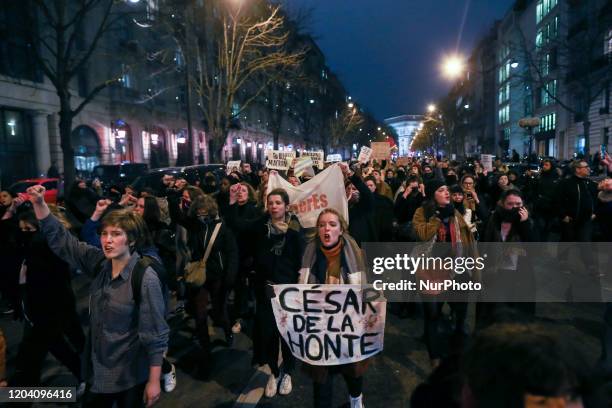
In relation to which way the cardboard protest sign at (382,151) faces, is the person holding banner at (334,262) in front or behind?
in front

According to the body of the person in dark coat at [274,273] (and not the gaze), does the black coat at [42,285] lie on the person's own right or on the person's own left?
on the person's own right

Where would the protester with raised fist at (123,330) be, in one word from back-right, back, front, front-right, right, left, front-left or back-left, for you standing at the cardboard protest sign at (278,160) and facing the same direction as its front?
front

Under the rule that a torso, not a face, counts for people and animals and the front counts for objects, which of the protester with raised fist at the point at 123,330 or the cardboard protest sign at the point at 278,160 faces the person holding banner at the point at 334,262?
the cardboard protest sign

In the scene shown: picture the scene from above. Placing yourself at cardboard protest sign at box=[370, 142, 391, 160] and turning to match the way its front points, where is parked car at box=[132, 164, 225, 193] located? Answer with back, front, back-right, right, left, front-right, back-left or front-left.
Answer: right

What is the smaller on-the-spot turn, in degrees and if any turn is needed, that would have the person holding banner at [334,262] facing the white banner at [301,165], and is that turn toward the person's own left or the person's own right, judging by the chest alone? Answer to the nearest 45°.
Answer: approximately 180°

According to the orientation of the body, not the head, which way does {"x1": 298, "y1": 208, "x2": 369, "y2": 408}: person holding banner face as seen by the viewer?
toward the camera

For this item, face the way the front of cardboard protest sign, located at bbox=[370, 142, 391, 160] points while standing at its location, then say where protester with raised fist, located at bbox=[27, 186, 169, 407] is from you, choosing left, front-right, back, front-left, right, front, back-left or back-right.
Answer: front

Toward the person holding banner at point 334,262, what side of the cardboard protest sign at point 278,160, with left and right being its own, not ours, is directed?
front

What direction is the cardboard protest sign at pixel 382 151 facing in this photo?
toward the camera
